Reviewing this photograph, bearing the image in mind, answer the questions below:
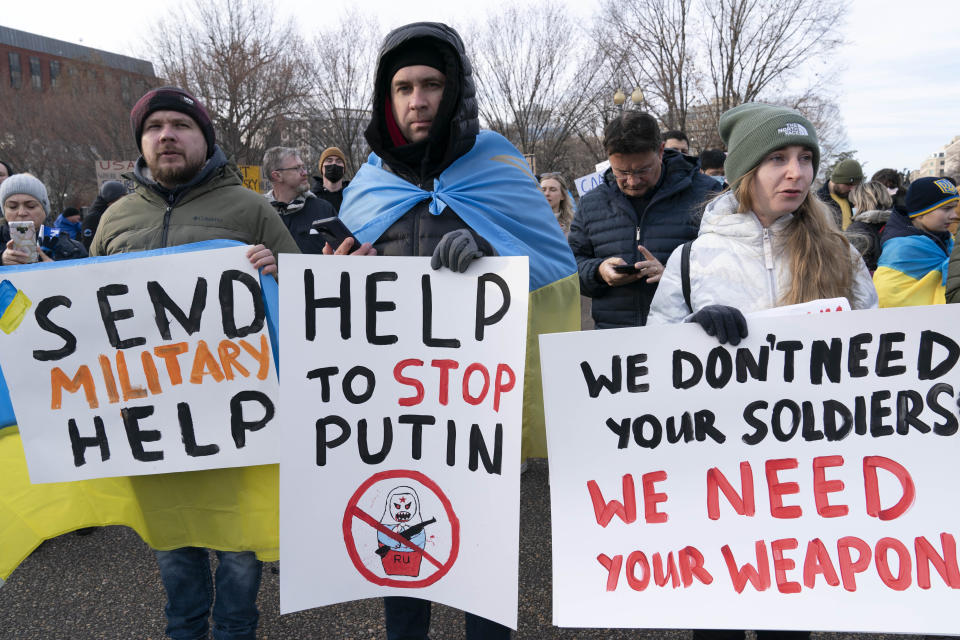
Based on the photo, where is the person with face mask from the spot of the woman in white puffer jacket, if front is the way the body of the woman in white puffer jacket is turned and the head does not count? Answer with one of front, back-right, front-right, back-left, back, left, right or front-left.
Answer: back-right

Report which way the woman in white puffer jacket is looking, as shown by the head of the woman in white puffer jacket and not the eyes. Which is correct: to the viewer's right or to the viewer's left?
to the viewer's right

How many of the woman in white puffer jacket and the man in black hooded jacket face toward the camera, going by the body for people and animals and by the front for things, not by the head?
2

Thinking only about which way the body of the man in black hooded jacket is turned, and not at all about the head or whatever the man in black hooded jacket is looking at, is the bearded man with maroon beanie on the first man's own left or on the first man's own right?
on the first man's own right

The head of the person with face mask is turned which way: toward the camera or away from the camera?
toward the camera

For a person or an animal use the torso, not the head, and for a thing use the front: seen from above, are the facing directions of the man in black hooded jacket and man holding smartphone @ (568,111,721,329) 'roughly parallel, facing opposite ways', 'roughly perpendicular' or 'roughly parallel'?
roughly parallel

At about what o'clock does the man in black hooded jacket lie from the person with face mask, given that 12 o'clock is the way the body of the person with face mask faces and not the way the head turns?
The man in black hooded jacket is roughly at 12 o'clock from the person with face mask.

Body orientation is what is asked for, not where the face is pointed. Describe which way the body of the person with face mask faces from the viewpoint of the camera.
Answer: toward the camera

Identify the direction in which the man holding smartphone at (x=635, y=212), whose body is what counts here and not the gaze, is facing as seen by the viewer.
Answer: toward the camera

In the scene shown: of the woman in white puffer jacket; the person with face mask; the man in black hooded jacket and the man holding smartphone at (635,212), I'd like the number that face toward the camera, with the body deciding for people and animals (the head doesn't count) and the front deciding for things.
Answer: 4
